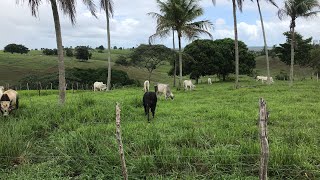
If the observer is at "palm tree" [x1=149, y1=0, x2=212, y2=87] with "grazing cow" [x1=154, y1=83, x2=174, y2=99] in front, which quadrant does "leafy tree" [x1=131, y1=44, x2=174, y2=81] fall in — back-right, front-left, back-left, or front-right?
back-right

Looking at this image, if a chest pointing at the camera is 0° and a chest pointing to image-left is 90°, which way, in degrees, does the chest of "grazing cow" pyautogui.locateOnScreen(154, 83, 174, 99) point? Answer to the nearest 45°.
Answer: approximately 315°

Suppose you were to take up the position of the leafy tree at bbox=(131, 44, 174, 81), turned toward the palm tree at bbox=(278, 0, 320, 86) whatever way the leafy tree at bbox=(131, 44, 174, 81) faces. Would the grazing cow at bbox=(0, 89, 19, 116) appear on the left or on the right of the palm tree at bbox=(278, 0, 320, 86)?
right

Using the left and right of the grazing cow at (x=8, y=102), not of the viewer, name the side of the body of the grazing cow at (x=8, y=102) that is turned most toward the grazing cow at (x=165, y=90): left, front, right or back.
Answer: back

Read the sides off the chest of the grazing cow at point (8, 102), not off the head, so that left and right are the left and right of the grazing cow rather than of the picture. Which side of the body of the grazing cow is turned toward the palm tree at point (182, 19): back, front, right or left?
back

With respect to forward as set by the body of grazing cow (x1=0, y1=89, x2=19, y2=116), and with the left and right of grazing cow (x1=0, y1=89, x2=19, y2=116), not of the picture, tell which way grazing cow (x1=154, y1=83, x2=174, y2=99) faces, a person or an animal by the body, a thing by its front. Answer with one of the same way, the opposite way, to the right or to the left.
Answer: to the left

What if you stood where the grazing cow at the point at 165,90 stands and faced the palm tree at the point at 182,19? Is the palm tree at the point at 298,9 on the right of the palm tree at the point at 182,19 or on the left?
right
